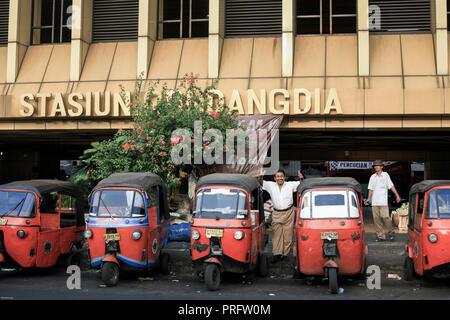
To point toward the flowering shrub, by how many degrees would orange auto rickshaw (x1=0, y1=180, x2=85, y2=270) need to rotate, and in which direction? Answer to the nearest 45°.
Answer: approximately 180°

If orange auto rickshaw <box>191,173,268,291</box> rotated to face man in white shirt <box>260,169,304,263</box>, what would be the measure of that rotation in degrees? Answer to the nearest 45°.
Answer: approximately 135° to its left

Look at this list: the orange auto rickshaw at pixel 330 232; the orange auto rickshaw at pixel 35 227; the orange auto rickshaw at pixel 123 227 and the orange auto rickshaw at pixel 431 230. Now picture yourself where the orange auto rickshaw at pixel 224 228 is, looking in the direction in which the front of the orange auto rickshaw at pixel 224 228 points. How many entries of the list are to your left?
2

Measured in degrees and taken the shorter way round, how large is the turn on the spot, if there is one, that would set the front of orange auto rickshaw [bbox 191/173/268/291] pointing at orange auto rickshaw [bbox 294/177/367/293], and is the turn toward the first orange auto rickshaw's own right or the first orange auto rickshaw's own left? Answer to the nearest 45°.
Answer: approximately 90° to the first orange auto rickshaw's own left

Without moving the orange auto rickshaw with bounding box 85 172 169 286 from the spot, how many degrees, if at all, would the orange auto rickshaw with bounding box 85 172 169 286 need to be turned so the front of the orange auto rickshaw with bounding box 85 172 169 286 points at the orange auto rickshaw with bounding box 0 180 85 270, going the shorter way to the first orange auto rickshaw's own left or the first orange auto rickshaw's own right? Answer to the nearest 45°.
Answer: approximately 90° to the first orange auto rickshaw's own right

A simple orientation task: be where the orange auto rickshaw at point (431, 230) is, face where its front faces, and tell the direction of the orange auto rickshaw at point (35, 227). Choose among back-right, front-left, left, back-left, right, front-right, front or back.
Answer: back-right

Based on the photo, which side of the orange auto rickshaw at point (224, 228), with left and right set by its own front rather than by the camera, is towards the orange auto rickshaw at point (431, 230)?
left

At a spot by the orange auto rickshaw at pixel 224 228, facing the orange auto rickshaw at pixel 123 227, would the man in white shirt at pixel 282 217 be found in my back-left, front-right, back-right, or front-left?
back-right

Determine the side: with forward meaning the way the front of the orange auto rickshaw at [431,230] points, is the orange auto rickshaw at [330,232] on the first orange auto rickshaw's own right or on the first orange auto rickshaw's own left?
on the first orange auto rickshaw's own right

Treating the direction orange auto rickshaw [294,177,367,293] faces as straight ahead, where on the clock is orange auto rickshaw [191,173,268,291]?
orange auto rickshaw [191,173,268,291] is roughly at 3 o'clock from orange auto rickshaw [294,177,367,293].
